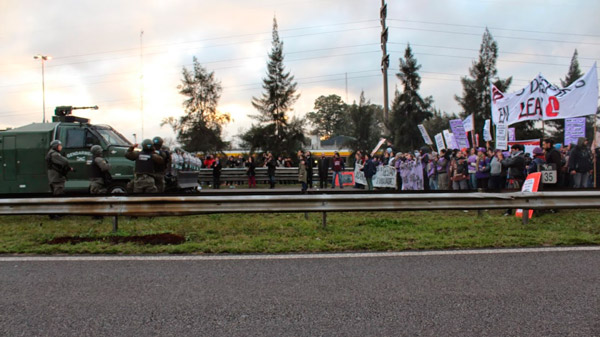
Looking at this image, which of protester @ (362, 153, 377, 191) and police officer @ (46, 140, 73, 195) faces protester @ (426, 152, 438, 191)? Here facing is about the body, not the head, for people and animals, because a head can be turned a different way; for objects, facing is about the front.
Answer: the police officer

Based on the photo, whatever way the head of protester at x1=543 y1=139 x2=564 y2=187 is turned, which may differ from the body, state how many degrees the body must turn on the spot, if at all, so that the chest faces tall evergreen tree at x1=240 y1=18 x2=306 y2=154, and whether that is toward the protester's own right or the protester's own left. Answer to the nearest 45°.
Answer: approximately 45° to the protester's own right

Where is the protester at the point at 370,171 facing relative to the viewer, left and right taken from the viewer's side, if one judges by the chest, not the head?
facing to the left of the viewer

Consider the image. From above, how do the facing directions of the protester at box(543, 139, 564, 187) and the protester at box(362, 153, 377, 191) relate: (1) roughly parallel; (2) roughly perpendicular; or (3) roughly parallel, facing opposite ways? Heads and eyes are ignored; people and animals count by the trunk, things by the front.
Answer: roughly parallel

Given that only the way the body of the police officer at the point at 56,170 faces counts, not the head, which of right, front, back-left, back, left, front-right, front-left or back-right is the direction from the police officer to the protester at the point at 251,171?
front-left

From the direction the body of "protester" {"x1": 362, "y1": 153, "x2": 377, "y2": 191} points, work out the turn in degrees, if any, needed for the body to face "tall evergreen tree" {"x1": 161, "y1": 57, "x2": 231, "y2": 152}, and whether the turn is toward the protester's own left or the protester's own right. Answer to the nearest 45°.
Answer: approximately 45° to the protester's own right

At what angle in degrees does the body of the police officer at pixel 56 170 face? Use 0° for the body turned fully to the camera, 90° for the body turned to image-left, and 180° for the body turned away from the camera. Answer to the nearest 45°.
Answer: approximately 270°

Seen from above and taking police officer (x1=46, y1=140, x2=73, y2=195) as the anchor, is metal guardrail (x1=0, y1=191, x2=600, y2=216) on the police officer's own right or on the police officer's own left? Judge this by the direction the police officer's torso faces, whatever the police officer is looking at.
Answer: on the police officer's own right

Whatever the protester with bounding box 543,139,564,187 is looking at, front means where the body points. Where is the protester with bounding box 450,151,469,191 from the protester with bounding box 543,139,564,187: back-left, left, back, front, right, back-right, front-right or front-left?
front-right

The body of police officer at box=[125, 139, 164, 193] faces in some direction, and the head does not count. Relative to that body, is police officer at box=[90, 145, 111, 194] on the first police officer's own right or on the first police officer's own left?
on the first police officer's own left

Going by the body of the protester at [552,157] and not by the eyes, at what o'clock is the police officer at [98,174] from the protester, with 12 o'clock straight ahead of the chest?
The police officer is roughly at 11 o'clock from the protester.

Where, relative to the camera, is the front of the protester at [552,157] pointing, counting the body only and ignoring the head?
to the viewer's left
